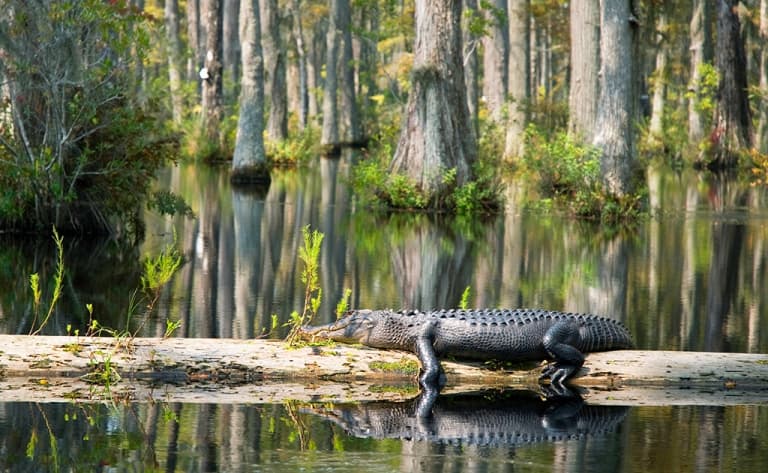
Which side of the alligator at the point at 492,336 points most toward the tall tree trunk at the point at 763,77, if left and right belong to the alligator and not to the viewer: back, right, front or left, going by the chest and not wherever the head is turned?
right

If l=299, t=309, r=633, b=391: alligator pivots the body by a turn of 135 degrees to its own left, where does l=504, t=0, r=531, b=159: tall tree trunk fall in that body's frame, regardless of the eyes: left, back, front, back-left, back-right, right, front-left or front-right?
back-left

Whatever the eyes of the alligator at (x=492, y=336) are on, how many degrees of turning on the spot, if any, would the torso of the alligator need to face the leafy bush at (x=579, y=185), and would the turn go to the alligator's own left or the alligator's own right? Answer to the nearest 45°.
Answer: approximately 90° to the alligator's own right

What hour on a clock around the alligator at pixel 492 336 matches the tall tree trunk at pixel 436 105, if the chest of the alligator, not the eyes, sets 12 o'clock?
The tall tree trunk is roughly at 3 o'clock from the alligator.

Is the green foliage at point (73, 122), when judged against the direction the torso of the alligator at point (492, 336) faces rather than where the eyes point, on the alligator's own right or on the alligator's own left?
on the alligator's own right

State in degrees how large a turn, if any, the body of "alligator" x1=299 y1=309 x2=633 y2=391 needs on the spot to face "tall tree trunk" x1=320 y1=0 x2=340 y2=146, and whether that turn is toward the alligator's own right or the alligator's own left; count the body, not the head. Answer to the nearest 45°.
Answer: approximately 90° to the alligator's own right

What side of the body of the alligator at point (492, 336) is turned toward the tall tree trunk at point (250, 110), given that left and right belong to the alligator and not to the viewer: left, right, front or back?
right

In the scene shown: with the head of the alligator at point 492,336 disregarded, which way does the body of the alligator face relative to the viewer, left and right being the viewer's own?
facing to the left of the viewer

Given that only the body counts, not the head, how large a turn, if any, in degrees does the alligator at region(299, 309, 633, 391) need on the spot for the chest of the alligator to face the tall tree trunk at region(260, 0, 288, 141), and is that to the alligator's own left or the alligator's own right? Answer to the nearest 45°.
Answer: approximately 90° to the alligator's own right
